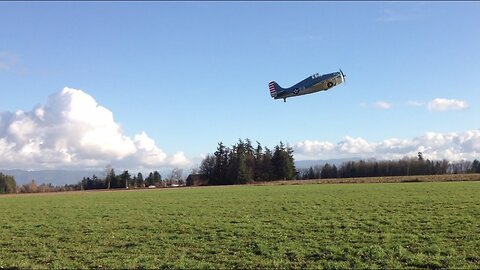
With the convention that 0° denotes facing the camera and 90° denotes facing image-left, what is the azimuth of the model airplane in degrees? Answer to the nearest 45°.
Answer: approximately 270°
